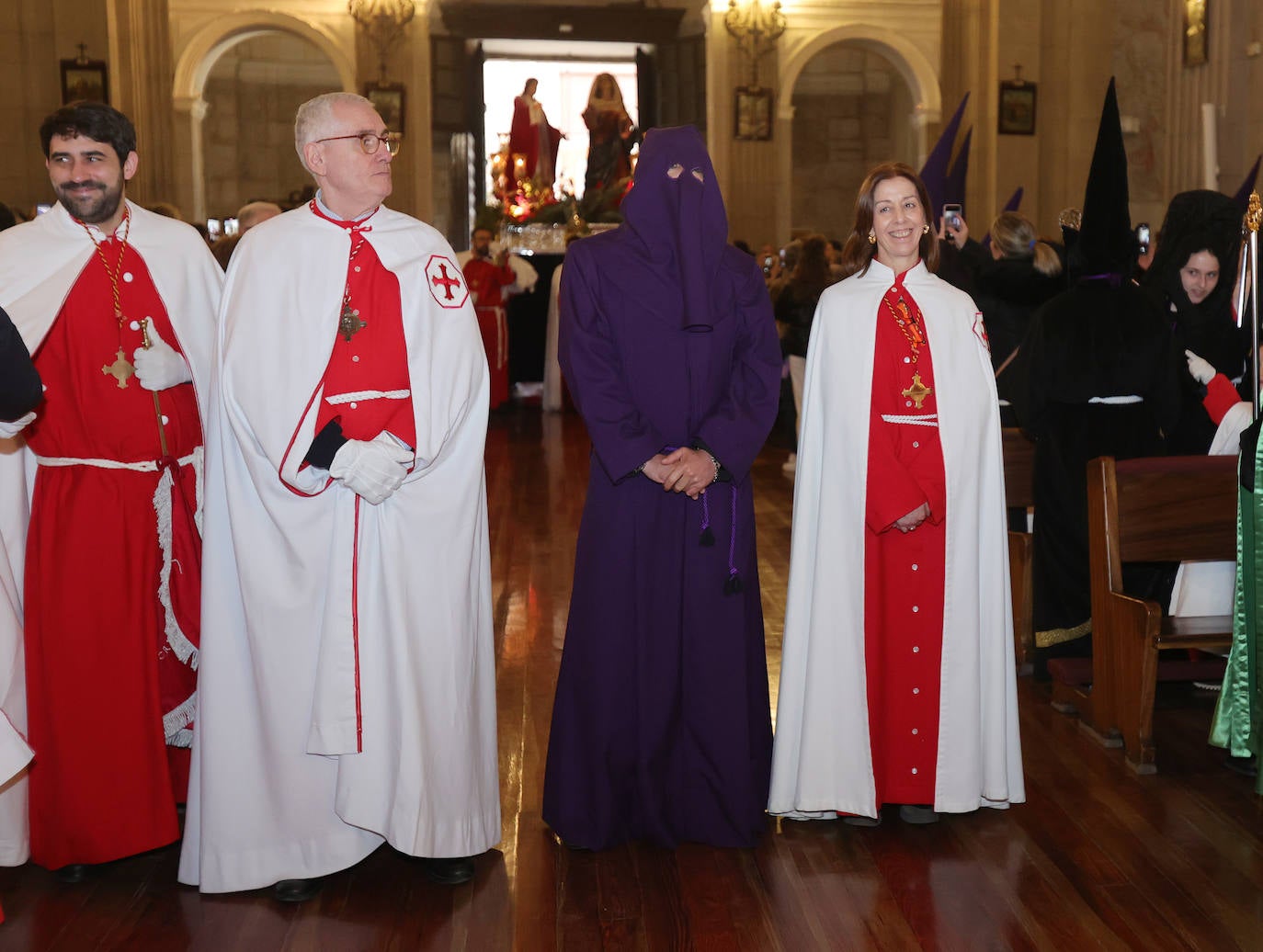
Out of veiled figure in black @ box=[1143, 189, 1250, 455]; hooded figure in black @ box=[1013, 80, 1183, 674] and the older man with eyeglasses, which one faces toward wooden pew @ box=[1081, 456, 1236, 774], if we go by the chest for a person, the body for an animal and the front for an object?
veiled figure in black @ box=[1143, 189, 1250, 455]

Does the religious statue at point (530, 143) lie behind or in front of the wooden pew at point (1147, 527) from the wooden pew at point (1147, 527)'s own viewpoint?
behind

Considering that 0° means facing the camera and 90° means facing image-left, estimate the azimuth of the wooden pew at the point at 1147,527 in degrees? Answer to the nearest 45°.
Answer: approximately 315°

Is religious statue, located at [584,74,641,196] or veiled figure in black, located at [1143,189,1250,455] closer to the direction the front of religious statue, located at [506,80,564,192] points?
the veiled figure in black

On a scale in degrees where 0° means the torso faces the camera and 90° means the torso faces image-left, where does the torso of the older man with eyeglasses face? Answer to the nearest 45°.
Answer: approximately 0°

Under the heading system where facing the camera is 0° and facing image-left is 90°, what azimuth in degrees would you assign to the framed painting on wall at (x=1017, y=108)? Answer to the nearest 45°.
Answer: approximately 0°
